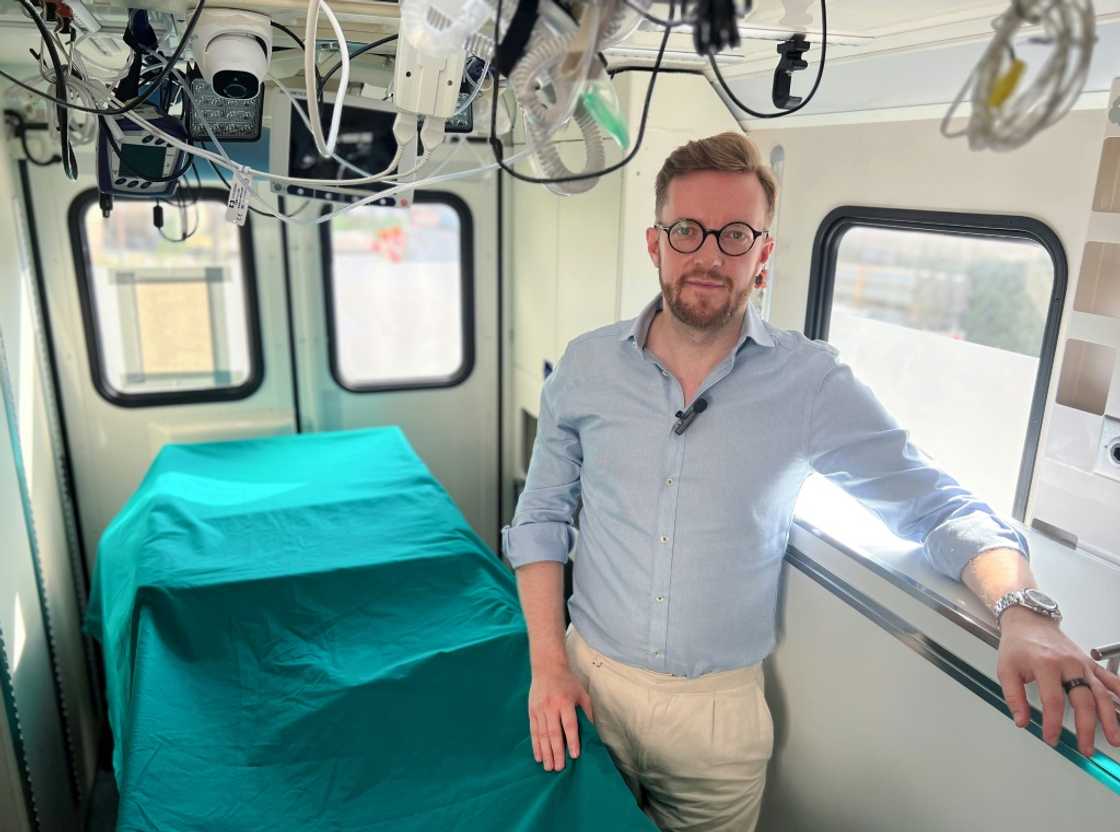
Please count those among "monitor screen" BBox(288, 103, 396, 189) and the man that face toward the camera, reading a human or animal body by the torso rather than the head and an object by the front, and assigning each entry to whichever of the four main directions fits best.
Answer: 2

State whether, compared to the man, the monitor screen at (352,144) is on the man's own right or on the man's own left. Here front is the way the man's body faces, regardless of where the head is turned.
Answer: on the man's own right

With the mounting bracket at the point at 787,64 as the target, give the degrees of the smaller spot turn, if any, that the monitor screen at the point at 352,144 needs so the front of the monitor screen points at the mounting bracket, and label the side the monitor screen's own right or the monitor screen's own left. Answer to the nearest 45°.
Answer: approximately 45° to the monitor screen's own left

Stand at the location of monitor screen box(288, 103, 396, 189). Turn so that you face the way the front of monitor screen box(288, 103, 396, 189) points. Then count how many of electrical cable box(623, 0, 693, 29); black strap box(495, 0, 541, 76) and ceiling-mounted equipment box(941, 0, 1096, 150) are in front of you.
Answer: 3

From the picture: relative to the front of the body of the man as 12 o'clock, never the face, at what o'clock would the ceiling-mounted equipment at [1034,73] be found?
The ceiling-mounted equipment is roughly at 11 o'clock from the man.

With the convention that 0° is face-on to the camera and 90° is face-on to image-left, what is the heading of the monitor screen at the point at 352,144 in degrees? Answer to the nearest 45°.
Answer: approximately 0°
